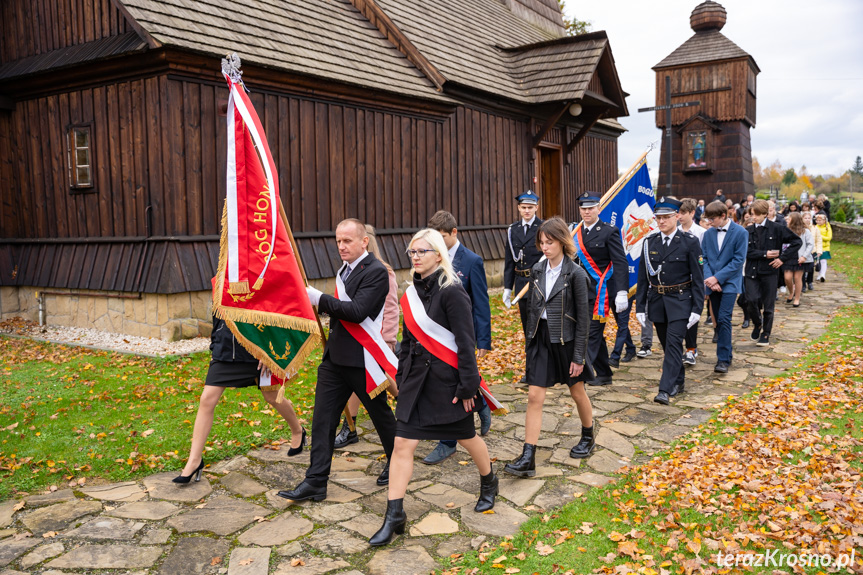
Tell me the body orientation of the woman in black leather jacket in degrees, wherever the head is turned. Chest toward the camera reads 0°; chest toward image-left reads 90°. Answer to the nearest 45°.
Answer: approximately 45°

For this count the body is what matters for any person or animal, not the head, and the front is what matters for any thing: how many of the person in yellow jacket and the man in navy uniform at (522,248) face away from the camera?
0

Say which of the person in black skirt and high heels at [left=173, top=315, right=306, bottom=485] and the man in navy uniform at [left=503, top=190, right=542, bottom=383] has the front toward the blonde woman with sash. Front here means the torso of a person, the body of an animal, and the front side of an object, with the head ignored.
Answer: the man in navy uniform

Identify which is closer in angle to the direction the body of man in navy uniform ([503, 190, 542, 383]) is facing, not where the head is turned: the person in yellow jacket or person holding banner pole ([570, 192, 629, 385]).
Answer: the person holding banner pole

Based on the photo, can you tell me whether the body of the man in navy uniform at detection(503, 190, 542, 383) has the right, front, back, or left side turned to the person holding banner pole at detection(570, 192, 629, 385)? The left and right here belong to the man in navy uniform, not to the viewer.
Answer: left

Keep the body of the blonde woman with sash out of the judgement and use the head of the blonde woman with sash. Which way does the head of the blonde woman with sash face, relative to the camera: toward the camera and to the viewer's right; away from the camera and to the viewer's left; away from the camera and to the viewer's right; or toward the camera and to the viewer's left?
toward the camera and to the viewer's left

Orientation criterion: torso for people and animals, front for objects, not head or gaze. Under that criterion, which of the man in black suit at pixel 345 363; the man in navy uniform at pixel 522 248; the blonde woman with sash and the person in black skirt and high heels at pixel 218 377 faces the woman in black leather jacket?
the man in navy uniform

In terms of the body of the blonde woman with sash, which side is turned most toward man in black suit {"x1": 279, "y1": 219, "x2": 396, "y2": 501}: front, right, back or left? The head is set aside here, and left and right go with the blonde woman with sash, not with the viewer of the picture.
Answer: right

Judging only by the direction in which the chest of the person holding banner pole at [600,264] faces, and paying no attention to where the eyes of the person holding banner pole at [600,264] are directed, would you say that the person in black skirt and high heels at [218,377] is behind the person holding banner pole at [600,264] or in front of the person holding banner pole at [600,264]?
in front

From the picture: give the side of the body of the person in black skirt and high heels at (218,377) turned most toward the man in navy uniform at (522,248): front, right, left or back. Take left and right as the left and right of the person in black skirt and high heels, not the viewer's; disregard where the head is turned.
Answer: back

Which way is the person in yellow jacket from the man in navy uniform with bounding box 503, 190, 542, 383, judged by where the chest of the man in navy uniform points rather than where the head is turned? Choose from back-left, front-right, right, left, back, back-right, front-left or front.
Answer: back-left
